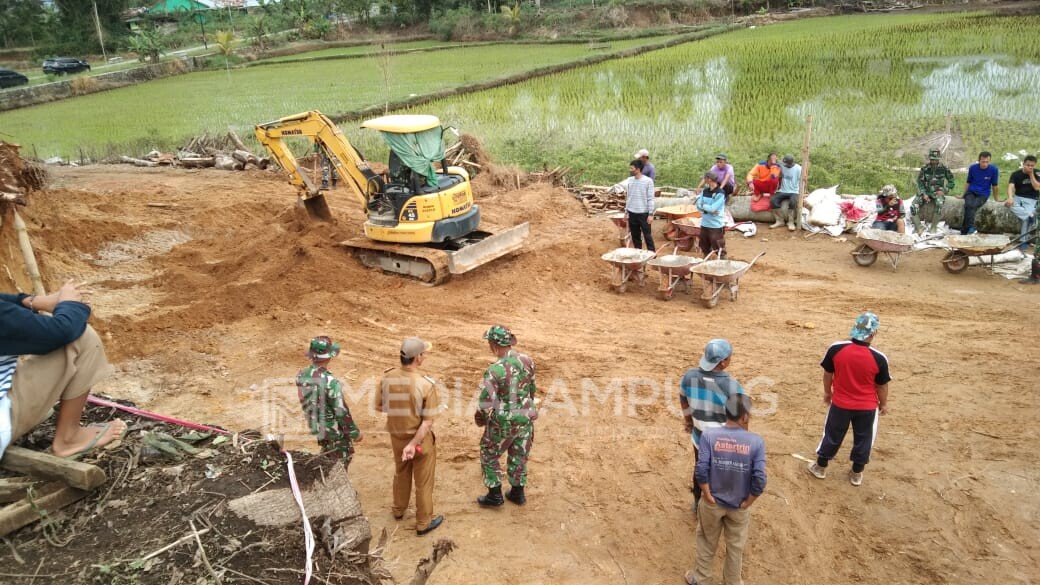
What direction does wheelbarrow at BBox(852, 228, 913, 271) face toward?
to the viewer's left

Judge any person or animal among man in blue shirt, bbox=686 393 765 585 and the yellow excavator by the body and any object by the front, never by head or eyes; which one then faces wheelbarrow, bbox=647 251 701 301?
the man in blue shirt

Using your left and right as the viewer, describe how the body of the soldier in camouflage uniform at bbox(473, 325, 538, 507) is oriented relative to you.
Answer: facing away from the viewer and to the left of the viewer

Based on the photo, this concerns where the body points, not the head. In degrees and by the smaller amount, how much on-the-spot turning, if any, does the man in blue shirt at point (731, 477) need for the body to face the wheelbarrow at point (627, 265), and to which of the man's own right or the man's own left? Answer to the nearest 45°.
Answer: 0° — they already face it

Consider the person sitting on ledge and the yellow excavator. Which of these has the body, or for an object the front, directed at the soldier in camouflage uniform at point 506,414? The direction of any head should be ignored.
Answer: the person sitting on ledge

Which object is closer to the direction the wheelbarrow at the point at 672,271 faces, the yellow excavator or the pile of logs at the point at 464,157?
the yellow excavator

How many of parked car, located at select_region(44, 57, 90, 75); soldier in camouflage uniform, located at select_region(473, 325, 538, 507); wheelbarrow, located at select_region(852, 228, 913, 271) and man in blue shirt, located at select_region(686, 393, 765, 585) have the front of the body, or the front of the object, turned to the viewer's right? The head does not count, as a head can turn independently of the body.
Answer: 1

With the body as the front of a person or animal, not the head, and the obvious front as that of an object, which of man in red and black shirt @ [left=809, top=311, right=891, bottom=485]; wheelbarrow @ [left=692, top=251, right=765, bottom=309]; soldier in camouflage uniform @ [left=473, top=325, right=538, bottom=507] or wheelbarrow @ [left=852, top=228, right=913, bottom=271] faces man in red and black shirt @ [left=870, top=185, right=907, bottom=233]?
man in red and black shirt @ [left=809, top=311, right=891, bottom=485]

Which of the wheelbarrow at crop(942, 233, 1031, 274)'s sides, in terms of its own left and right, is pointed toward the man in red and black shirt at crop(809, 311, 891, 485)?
left

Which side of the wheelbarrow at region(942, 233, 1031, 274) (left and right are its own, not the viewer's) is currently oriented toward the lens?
left

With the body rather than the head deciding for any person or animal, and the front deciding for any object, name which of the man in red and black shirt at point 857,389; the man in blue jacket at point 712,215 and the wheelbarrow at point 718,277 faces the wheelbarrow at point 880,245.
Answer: the man in red and black shirt

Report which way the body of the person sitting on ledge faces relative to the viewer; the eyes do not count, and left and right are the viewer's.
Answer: facing to the right of the viewer

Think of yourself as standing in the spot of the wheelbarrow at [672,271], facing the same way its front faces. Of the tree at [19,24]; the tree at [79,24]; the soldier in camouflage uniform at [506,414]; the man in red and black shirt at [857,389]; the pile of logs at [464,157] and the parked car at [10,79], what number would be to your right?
4

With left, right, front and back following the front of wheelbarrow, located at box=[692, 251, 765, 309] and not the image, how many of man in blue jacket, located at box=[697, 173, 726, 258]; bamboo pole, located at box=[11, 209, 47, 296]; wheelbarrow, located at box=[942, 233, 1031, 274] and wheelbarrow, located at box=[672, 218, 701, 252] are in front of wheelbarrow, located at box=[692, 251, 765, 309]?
1

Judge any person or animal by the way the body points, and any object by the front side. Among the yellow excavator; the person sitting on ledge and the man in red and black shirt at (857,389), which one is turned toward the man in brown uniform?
the person sitting on ledge

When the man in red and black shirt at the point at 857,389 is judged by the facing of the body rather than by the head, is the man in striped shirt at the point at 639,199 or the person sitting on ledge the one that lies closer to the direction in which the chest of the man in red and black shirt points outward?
the man in striped shirt

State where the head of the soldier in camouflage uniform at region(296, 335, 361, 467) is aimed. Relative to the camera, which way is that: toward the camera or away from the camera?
away from the camera
